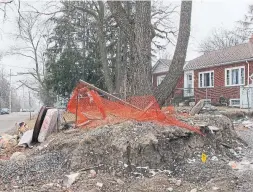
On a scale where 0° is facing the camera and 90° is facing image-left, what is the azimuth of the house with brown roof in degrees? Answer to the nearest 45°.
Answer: approximately 45°

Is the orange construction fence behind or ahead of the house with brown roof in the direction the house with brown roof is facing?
ahead

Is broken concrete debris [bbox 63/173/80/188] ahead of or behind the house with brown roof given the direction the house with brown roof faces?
ahead
